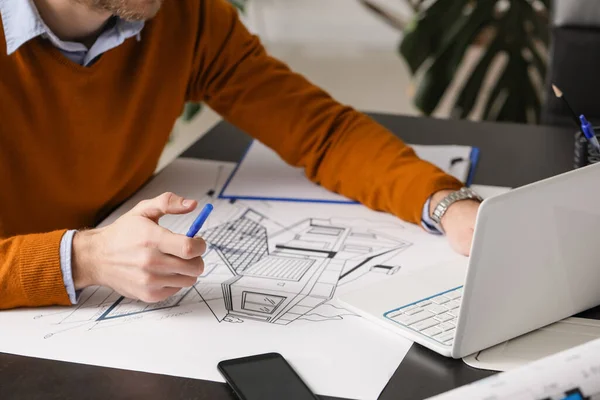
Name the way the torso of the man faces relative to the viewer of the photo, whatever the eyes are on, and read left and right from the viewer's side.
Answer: facing the viewer and to the right of the viewer

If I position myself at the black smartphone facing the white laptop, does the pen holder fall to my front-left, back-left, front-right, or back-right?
front-left

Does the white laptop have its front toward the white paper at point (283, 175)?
yes

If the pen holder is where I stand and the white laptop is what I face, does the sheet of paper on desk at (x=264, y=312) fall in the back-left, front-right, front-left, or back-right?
front-right

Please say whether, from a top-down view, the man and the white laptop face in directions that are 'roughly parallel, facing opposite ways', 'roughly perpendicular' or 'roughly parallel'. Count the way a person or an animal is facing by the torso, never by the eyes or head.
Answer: roughly parallel, facing opposite ways

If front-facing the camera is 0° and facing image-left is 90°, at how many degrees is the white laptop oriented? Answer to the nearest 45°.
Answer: approximately 135°

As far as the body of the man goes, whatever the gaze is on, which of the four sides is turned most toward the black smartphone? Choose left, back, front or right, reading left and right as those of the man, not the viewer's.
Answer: front

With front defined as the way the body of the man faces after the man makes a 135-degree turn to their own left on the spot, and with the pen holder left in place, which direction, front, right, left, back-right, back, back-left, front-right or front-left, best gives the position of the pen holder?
right
